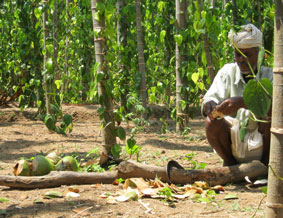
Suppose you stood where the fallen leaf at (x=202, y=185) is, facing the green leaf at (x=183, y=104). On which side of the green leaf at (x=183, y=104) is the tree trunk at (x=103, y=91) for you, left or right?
left

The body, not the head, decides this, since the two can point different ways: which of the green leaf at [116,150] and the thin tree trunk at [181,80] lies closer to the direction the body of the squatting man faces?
the green leaf

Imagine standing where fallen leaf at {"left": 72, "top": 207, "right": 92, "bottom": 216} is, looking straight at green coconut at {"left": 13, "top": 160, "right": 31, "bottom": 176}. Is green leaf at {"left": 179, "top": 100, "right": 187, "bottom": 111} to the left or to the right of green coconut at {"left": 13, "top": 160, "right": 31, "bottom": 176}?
right

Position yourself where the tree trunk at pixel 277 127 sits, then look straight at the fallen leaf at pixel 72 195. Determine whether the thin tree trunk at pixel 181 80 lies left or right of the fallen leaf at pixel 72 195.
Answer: right

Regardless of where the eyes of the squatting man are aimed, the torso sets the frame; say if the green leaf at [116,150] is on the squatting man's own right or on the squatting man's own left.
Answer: on the squatting man's own right

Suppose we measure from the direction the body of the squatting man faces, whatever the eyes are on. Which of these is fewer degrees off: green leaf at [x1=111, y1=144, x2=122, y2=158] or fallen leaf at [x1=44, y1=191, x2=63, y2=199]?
the fallen leaf

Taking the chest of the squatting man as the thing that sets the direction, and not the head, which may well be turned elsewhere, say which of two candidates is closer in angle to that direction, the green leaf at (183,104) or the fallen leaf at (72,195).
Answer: the fallen leaf

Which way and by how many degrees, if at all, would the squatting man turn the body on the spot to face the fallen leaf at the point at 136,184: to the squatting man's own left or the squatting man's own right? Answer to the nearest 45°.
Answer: approximately 45° to the squatting man's own right
